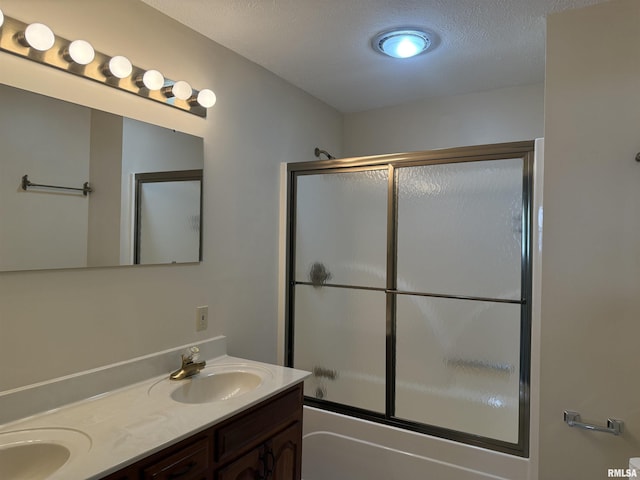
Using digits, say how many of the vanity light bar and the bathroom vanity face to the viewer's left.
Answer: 0

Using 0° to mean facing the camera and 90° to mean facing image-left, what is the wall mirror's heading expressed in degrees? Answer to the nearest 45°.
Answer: approximately 315°

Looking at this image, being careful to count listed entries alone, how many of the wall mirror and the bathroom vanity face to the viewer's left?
0

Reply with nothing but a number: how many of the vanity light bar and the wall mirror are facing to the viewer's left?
0

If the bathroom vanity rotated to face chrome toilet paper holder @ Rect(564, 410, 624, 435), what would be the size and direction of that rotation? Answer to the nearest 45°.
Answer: approximately 45° to its left

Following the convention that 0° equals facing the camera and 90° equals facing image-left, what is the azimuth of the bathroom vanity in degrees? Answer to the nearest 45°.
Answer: approximately 315°

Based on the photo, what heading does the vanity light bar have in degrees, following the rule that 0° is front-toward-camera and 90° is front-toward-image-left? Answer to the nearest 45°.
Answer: approximately 315°

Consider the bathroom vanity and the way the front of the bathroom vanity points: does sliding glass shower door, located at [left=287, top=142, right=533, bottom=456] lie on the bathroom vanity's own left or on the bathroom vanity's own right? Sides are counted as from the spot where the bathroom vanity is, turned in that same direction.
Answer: on the bathroom vanity's own left

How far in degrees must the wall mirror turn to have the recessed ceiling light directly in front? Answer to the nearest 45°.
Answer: approximately 45° to its left

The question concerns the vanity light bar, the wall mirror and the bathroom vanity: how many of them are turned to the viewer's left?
0
